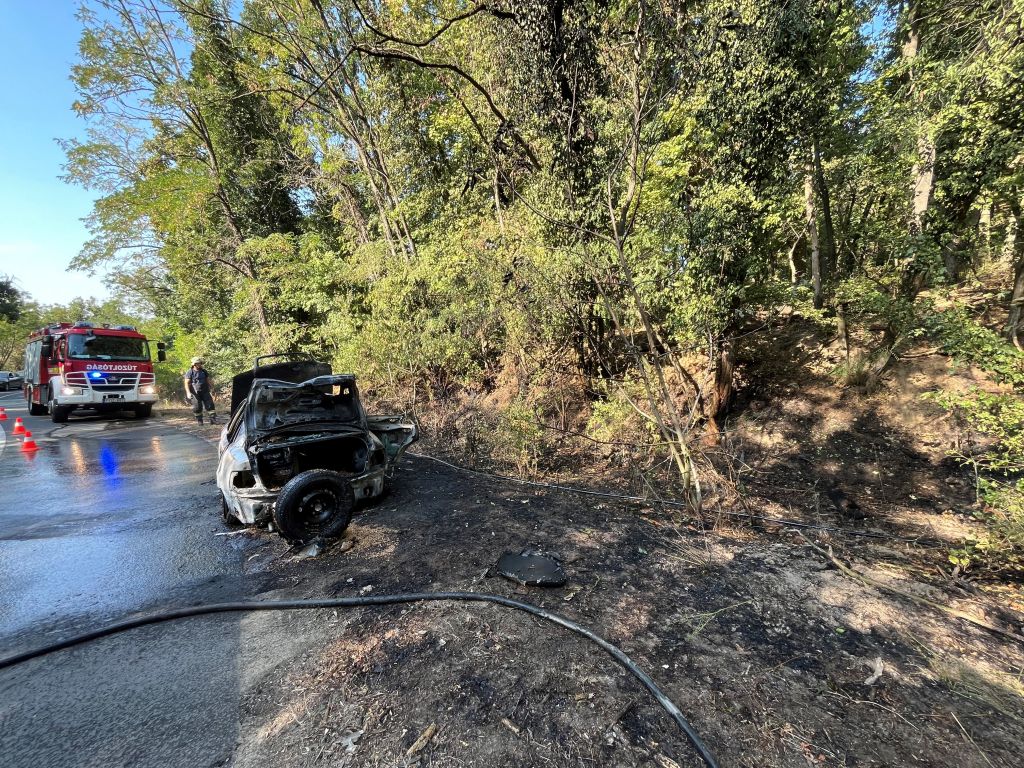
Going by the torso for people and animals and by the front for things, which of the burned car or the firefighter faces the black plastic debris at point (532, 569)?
the firefighter

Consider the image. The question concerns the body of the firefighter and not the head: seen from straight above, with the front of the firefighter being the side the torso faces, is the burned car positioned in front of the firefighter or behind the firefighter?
in front

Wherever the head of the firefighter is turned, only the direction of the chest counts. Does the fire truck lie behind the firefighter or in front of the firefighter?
behind

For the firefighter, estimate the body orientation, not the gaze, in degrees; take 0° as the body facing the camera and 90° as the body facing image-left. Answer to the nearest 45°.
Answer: approximately 0°

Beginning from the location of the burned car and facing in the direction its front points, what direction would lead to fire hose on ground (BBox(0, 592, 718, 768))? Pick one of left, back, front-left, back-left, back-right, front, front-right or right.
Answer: back

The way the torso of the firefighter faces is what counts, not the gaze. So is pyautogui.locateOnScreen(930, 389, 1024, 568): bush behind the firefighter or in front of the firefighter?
in front

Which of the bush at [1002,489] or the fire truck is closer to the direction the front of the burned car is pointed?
the fire truck

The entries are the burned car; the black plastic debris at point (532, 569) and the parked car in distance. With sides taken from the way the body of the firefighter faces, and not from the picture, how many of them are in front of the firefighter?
2

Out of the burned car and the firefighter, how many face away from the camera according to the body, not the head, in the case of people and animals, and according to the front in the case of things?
1

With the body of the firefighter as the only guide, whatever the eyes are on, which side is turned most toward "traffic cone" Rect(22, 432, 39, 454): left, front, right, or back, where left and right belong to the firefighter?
right

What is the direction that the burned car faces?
away from the camera

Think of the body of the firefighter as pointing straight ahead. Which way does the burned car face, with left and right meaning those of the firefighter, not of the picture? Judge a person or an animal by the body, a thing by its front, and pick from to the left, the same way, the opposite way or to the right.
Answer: the opposite way

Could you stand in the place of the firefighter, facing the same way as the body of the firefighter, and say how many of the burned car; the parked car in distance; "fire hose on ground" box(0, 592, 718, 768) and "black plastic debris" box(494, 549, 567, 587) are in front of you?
3

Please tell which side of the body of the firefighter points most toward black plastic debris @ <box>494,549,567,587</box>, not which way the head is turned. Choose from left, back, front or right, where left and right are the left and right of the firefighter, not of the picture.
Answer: front

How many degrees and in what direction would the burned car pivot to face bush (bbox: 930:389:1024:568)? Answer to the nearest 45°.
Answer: approximately 135° to its right

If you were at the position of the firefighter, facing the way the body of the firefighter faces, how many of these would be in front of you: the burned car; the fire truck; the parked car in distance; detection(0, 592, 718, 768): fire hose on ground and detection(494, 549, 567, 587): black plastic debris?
3

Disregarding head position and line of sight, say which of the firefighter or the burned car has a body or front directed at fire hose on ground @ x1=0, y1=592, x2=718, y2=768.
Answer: the firefighter

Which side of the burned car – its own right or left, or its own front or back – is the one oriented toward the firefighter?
front
